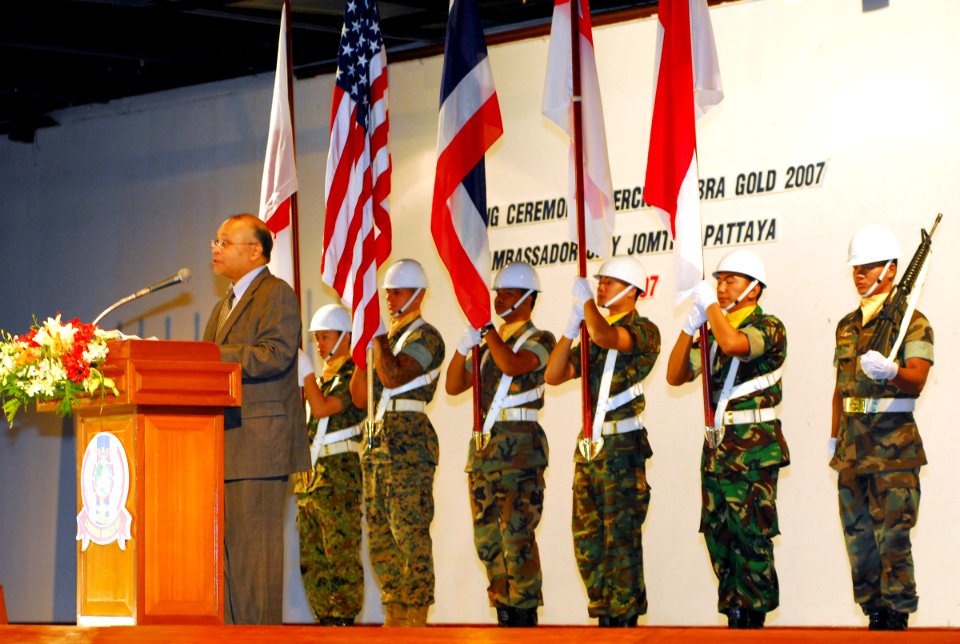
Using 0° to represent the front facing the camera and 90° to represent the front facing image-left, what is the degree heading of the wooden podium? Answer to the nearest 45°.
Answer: approximately 45°

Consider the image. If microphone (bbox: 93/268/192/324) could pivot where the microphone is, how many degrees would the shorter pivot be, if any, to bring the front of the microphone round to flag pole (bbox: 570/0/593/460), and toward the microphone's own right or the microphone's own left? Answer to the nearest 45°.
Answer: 0° — it already faces it

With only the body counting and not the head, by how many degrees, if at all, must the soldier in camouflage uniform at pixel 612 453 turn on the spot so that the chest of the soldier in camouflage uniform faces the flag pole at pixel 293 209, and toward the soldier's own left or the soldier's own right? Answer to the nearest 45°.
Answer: approximately 90° to the soldier's own right

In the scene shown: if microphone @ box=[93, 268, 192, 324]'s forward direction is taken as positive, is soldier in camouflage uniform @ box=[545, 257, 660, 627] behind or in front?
in front

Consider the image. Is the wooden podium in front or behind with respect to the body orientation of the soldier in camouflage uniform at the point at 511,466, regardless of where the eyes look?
in front

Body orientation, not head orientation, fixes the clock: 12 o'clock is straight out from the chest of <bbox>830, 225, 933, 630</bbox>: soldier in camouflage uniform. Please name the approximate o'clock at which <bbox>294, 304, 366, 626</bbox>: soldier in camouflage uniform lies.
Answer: <bbox>294, 304, 366, 626</bbox>: soldier in camouflage uniform is roughly at 2 o'clock from <bbox>830, 225, 933, 630</bbox>: soldier in camouflage uniform.

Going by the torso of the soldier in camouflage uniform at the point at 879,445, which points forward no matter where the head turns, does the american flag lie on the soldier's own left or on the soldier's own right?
on the soldier's own right

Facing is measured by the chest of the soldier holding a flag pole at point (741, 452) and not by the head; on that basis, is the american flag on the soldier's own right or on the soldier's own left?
on the soldier's own right

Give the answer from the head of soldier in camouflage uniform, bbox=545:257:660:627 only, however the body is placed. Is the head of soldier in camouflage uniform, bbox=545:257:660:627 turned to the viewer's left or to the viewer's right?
to the viewer's left
